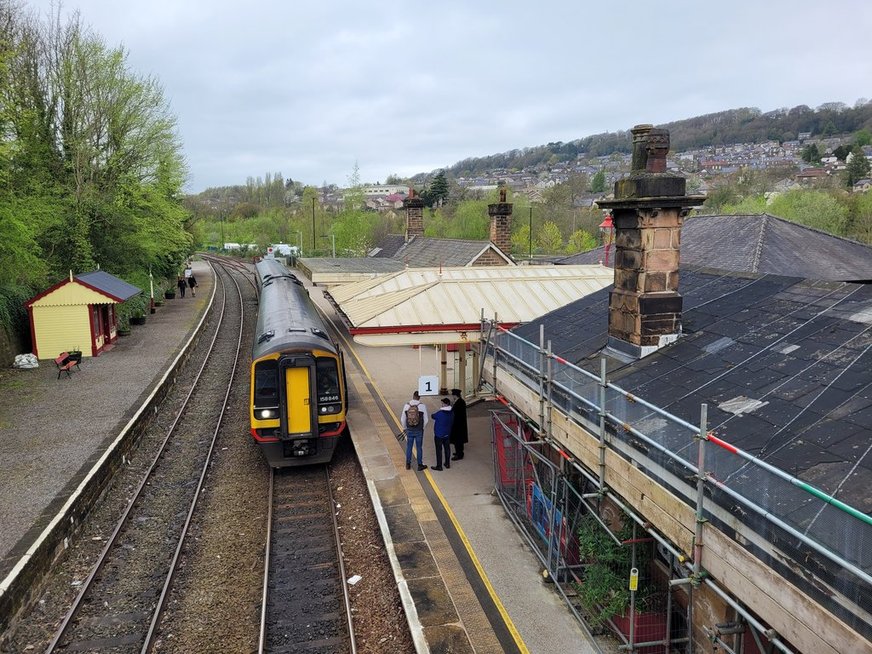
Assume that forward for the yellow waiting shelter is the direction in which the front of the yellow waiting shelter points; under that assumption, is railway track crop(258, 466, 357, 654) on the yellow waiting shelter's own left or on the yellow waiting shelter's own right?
on the yellow waiting shelter's own right

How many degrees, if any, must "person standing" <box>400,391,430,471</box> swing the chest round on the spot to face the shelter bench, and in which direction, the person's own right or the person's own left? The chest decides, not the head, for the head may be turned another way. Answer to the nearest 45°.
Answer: approximately 45° to the person's own left

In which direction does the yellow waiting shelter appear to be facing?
to the viewer's right

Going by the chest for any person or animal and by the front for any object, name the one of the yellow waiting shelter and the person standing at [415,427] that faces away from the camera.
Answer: the person standing

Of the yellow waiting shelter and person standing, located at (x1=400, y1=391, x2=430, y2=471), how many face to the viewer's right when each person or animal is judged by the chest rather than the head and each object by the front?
1

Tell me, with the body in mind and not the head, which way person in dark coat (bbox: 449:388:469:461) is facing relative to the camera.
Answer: to the viewer's left

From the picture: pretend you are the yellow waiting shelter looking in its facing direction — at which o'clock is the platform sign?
The platform sign is roughly at 2 o'clock from the yellow waiting shelter.

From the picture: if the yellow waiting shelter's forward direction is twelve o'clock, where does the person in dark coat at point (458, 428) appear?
The person in dark coat is roughly at 2 o'clock from the yellow waiting shelter.

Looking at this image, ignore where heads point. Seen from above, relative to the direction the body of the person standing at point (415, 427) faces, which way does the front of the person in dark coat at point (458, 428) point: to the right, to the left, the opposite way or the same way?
to the left

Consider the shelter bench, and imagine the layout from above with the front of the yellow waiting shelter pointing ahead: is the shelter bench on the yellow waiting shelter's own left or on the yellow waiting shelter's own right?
on the yellow waiting shelter's own right

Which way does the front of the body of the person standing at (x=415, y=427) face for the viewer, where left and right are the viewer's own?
facing away from the viewer
